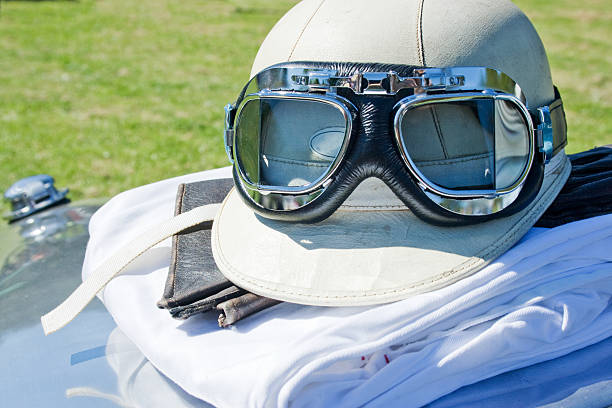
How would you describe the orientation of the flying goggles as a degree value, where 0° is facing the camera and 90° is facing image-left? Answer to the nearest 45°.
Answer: approximately 0°
